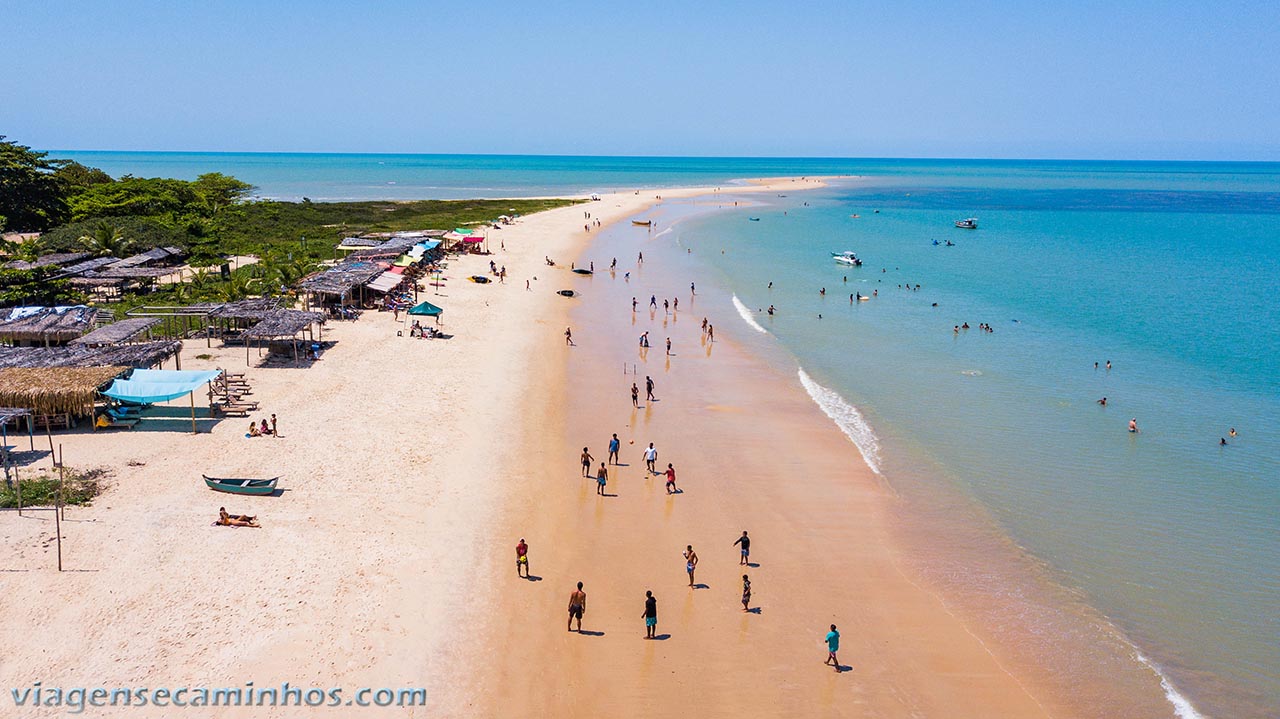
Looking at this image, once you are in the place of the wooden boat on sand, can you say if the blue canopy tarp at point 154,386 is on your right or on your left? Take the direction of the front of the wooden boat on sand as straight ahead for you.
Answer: on your right

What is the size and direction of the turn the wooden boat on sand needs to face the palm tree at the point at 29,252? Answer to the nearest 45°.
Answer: approximately 90° to its right

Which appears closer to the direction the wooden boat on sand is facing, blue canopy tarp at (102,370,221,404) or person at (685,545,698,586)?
the blue canopy tarp

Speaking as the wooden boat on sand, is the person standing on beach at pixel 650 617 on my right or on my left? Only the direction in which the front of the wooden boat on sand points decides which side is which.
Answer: on my left

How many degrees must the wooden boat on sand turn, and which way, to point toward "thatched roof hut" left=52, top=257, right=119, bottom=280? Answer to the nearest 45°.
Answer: approximately 90° to its right

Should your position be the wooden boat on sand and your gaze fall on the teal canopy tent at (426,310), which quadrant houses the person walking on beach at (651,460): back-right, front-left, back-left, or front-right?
front-right

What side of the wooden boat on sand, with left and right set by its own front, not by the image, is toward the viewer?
left

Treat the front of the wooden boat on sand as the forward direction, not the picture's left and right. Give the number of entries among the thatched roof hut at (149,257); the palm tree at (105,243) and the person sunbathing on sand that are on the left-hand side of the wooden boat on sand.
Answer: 1

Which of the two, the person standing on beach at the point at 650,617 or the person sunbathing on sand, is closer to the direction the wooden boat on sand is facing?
the person sunbathing on sand

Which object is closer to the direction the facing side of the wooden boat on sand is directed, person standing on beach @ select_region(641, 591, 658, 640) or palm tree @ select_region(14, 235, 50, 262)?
the palm tree

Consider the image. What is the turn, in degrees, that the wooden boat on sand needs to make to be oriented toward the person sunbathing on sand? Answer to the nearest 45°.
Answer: approximately 90° to its left

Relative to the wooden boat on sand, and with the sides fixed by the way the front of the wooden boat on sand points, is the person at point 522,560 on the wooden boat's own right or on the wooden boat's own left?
on the wooden boat's own left

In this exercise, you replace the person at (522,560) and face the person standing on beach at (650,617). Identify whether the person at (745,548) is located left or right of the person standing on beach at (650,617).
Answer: left

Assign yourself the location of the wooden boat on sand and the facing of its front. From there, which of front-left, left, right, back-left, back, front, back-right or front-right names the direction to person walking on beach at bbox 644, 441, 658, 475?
back

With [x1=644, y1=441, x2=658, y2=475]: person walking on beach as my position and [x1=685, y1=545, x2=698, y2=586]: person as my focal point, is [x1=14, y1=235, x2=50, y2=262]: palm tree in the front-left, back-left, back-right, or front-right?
back-right

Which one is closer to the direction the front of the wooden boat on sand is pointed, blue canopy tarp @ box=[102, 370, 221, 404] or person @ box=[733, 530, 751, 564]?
the blue canopy tarp
